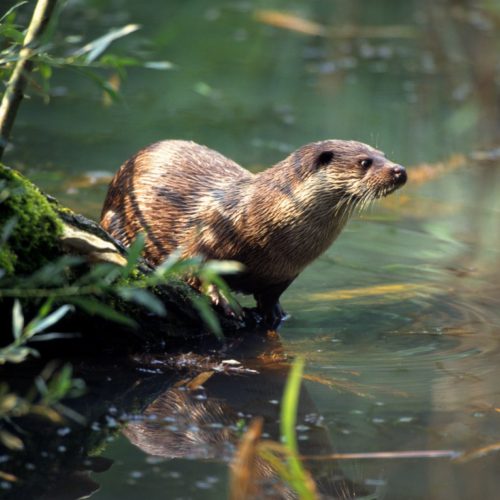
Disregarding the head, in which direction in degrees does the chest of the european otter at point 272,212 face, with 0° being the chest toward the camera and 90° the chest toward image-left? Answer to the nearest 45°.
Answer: approximately 270°

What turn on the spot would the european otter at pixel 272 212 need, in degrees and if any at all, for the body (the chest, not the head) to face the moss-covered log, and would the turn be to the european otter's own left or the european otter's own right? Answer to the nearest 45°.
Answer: approximately 135° to the european otter's own right

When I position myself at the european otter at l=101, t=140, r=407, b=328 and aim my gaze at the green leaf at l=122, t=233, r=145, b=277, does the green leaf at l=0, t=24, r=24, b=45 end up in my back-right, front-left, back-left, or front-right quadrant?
front-right
